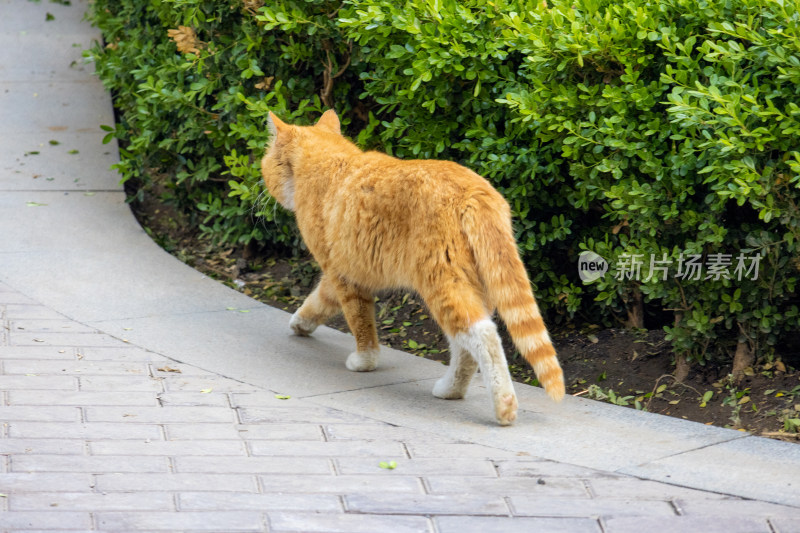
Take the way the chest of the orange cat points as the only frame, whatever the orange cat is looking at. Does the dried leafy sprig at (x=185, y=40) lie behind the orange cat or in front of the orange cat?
in front

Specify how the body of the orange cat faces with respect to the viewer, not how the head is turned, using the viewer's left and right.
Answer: facing away from the viewer and to the left of the viewer
